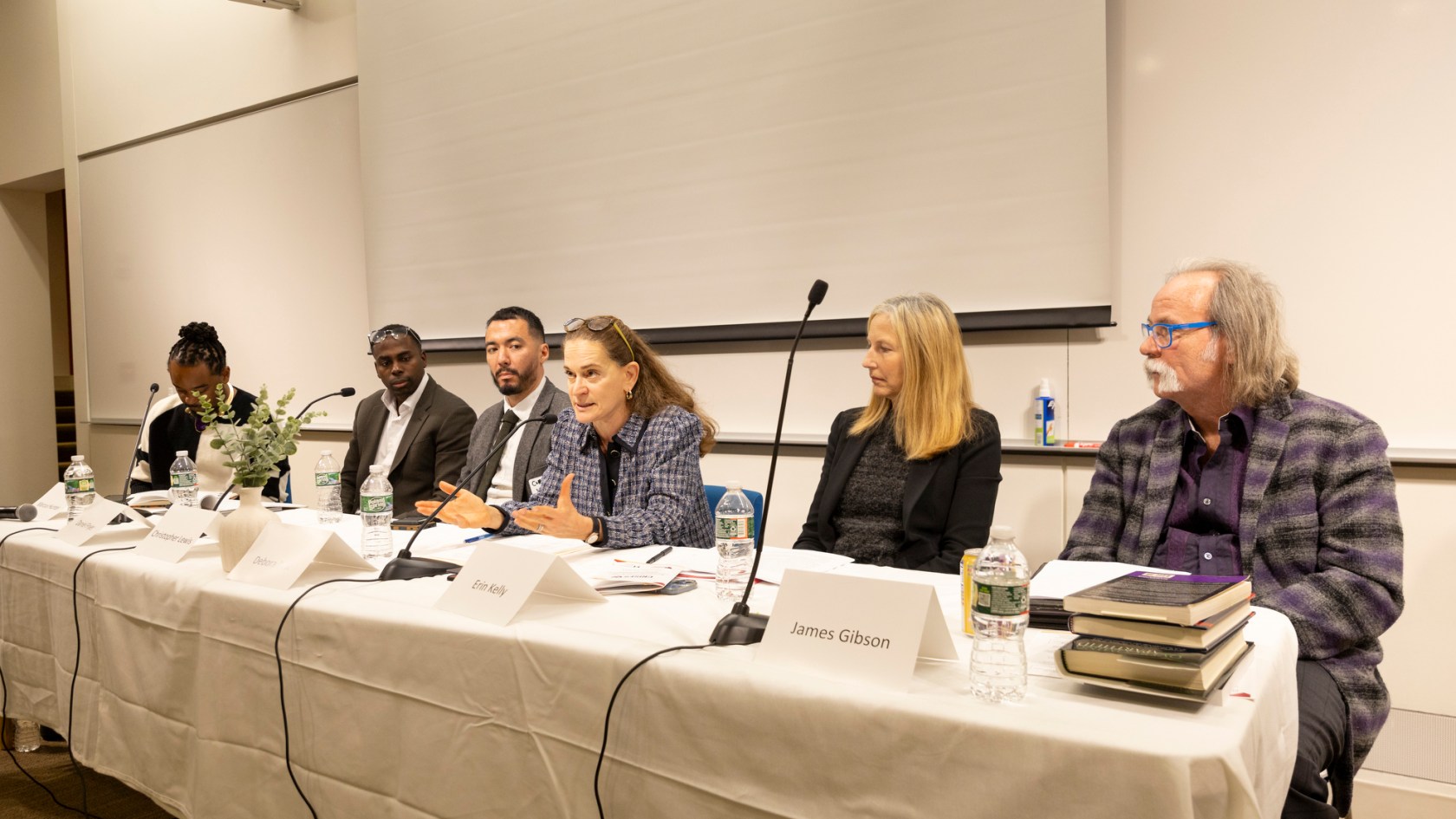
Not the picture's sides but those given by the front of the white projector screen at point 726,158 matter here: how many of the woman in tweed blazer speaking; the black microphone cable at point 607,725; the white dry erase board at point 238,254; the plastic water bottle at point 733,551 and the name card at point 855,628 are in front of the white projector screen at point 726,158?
4

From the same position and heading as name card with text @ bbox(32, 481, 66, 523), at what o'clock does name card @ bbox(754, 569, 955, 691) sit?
The name card is roughly at 10 o'clock from the name card with text.

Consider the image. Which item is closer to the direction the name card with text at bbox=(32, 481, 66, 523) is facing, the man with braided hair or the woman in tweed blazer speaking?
the woman in tweed blazer speaking

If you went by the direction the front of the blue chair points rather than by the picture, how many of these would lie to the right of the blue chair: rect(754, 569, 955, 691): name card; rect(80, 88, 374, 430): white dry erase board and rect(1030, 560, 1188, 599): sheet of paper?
1

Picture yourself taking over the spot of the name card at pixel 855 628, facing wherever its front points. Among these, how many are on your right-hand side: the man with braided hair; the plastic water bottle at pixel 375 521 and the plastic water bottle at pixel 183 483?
3

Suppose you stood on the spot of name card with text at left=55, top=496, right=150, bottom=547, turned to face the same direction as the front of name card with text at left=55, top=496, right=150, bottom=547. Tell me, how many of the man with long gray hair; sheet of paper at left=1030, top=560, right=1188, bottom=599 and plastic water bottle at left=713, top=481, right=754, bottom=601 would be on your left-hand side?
3

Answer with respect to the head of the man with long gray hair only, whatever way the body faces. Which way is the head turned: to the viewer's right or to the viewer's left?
to the viewer's left

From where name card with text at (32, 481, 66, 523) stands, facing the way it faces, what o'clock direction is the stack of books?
The stack of books is roughly at 10 o'clock from the name card with text.

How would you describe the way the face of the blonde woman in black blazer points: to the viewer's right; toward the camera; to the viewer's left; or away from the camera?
to the viewer's left

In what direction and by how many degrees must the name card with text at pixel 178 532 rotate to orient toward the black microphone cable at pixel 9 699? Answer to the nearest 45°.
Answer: approximately 90° to its right
